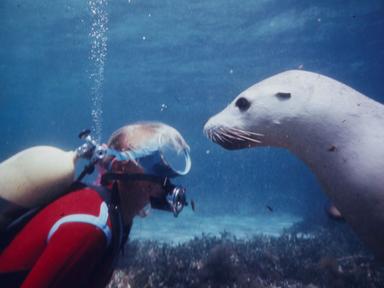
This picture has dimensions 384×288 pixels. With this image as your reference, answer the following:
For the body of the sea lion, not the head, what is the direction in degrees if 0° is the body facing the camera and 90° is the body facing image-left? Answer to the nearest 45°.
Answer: approximately 90°

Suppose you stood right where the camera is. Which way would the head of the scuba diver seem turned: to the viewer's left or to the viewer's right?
to the viewer's right

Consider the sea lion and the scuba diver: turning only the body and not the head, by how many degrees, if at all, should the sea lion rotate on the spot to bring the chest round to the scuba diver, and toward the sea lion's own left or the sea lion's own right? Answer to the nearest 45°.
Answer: approximately 45° to the sea lion's own left

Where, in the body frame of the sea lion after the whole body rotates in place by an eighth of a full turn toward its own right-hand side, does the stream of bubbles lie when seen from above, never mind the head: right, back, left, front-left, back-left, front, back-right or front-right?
front
